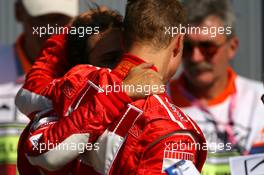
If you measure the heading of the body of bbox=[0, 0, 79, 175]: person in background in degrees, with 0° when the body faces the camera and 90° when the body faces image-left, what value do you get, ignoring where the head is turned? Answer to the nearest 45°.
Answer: approximately 315°

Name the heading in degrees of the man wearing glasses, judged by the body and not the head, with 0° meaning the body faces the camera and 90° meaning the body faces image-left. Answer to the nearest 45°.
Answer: approximately 45°

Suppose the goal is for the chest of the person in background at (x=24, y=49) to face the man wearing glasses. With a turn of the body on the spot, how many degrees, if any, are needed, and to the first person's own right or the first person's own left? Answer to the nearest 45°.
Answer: approximately 45° to the first person's own left

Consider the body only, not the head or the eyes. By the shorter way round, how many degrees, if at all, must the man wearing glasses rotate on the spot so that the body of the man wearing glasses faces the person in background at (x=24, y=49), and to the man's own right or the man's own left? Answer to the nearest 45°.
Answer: approximately 45° to the man's own right
